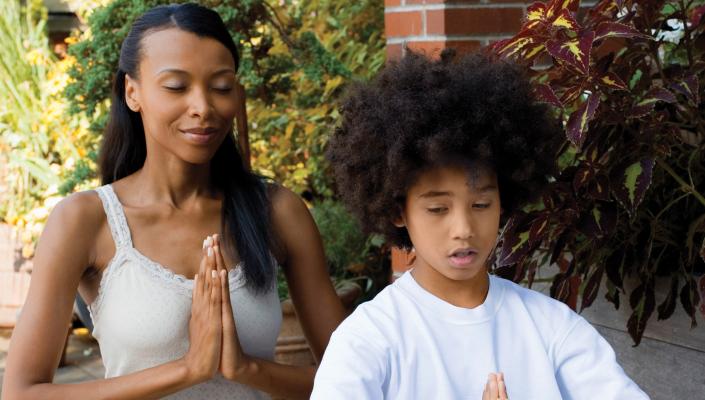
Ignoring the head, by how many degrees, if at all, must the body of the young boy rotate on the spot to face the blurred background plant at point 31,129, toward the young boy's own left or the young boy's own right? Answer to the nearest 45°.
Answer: approximately 135° to the young boy's own right

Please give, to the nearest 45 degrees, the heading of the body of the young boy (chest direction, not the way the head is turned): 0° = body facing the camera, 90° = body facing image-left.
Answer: approximately 0°

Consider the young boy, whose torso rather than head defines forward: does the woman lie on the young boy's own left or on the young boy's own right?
on the young boy's own right

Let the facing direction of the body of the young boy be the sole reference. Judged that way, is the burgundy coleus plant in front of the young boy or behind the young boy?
behind

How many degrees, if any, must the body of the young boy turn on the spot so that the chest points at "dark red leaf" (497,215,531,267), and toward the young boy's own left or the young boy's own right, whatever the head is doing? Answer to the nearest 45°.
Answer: approximately 180°
